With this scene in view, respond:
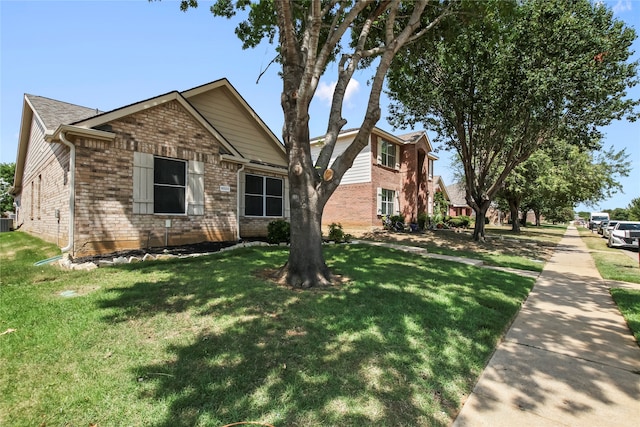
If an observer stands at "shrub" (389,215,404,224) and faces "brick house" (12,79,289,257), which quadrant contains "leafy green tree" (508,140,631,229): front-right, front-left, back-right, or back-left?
back-left

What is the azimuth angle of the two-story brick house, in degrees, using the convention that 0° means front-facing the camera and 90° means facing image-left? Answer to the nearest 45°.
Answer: approximately 315°

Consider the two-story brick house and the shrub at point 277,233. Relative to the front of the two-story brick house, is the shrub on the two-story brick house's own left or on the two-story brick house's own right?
on the two-story brick house's own right

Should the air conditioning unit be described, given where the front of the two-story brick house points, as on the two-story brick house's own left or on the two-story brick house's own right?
on the two-story brick house's own right

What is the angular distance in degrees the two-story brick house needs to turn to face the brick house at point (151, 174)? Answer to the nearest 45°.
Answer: approximately 90° to its right
